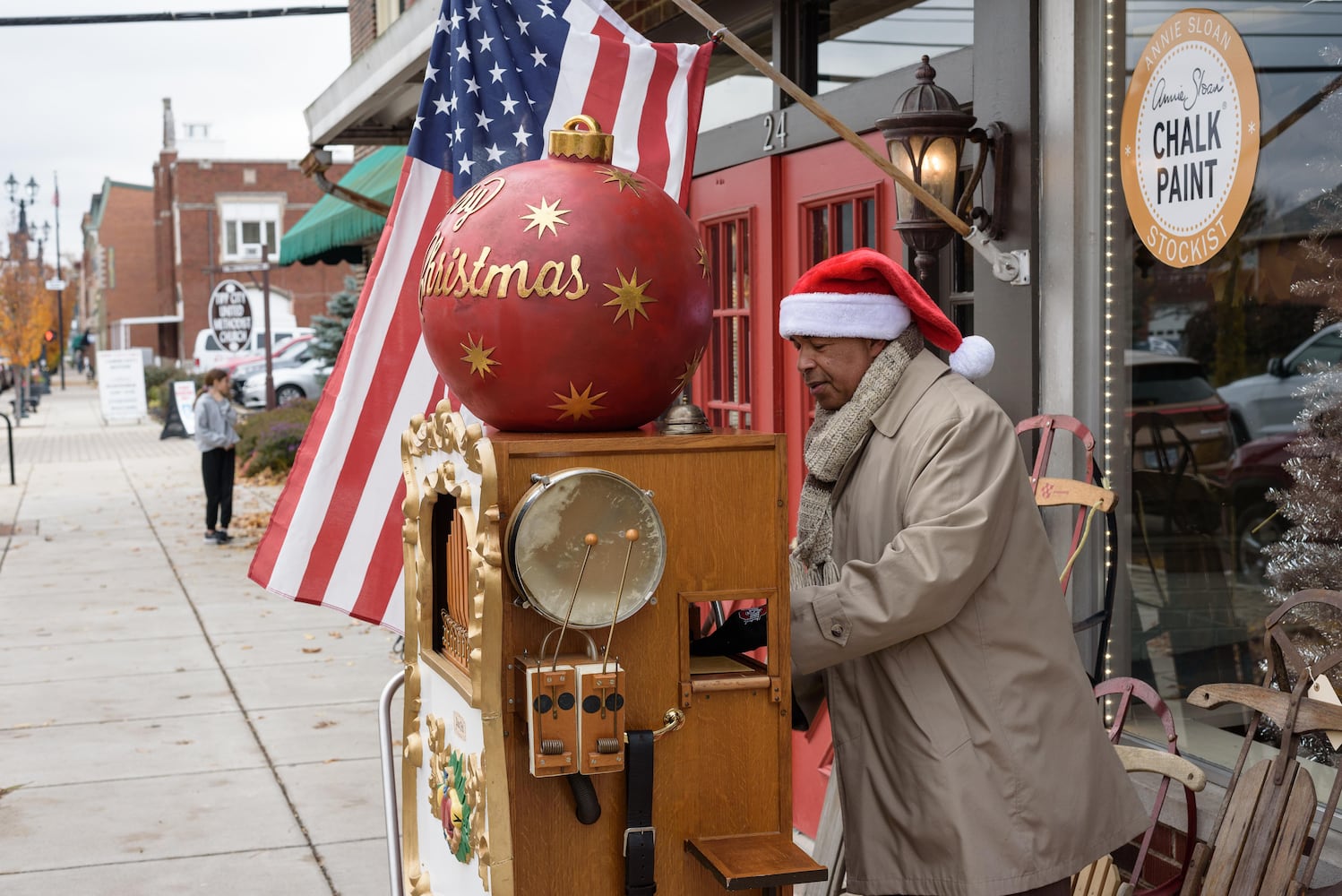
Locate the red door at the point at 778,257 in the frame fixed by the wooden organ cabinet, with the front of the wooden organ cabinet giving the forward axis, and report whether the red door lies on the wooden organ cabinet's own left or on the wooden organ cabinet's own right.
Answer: on the wooden organ cabinet's own right

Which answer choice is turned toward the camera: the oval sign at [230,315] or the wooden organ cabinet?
the oval sign

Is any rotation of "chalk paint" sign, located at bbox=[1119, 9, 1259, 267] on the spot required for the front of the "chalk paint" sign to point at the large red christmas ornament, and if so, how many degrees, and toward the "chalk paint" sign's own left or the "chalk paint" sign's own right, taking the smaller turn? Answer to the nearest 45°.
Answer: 0° — it already faces it

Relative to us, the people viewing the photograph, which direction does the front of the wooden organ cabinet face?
facing to the left of the viewer

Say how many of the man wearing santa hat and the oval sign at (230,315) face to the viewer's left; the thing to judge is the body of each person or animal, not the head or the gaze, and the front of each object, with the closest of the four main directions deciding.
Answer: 1

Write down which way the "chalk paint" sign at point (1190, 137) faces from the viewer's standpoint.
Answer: facing the viewer and to the left of the viewer

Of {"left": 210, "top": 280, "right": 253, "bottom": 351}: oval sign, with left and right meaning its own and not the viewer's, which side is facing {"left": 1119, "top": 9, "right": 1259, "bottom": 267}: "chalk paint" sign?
front

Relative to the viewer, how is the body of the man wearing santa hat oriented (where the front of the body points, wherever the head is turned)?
to the viewer's left

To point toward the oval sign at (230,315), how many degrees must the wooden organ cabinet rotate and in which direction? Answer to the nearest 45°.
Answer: approximately 90° to its right

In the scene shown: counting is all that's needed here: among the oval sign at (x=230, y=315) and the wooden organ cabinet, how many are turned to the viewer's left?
1

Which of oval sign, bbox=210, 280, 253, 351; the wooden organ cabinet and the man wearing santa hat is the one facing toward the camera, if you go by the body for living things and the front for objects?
the oval sign

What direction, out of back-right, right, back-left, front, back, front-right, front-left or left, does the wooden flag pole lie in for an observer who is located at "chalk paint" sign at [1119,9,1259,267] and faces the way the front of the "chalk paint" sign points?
front

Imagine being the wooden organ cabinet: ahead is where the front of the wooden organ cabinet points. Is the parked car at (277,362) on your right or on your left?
on your right

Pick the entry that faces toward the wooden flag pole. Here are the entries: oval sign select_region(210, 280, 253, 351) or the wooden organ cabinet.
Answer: the oval sign
